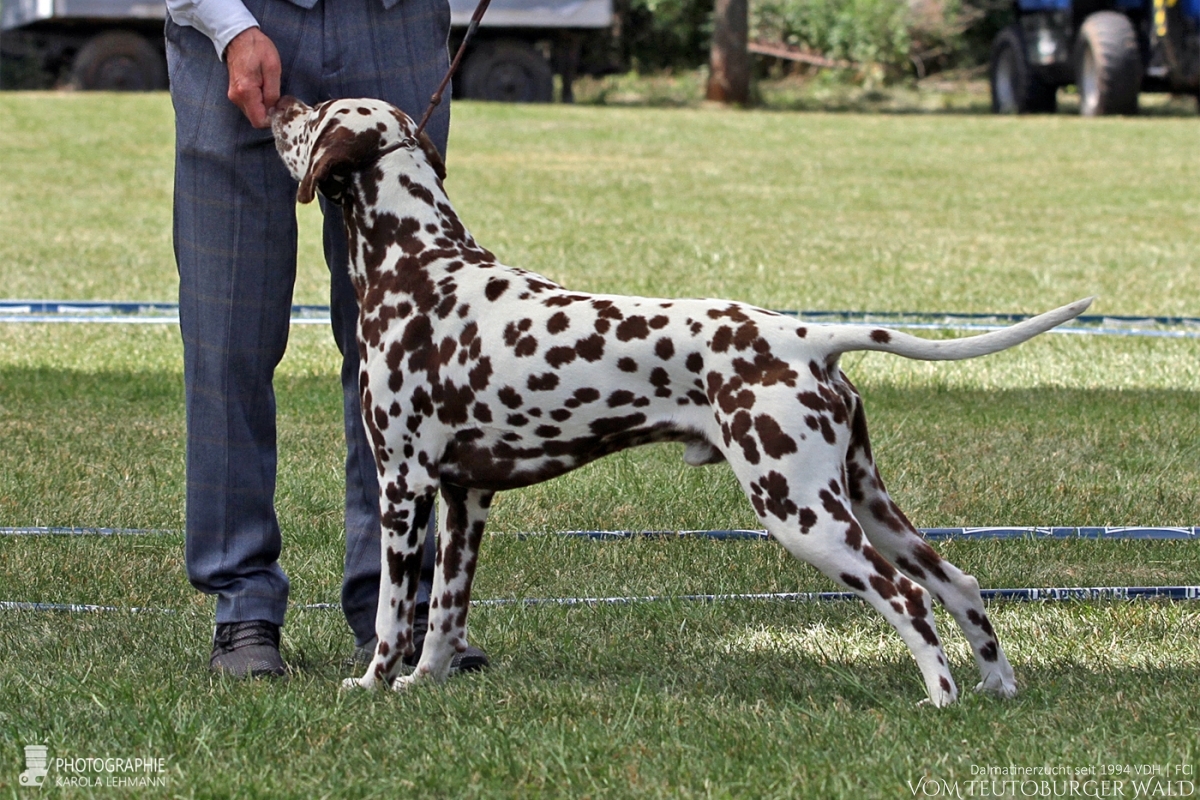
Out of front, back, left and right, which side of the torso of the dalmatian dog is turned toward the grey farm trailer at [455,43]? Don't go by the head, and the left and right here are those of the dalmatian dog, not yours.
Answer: right

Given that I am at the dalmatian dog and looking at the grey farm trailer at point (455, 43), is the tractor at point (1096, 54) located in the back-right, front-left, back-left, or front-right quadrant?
front-right

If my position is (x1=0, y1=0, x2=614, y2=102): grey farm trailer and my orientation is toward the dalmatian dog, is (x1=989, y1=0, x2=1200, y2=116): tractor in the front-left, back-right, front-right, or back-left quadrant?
front-left

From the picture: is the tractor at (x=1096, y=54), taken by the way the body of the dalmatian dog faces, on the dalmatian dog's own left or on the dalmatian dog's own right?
on the dalmatian dog's own right

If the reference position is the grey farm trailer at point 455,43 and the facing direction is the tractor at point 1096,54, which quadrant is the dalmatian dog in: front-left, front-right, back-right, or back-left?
front-right

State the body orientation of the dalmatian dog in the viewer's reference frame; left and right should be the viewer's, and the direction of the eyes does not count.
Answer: facing to the left of the viewer

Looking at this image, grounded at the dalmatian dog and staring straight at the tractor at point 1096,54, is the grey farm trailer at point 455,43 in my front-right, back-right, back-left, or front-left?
front-left
